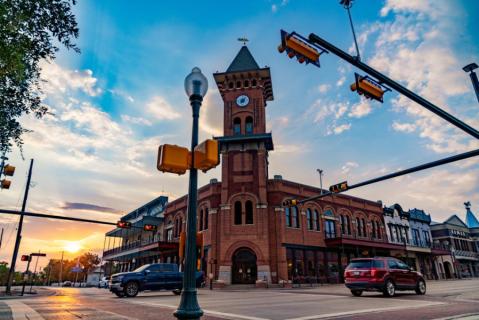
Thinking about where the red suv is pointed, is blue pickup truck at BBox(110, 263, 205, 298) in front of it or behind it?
behind
